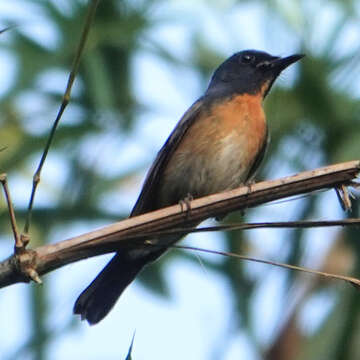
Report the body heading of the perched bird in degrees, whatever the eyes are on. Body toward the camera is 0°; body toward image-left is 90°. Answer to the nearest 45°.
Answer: approximately 315°
